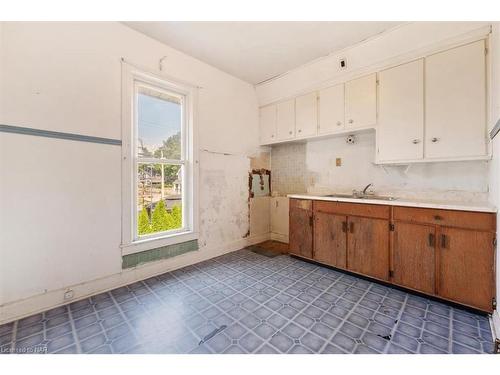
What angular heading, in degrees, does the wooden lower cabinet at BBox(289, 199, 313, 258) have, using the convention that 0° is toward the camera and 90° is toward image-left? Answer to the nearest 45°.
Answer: approximately 45°
